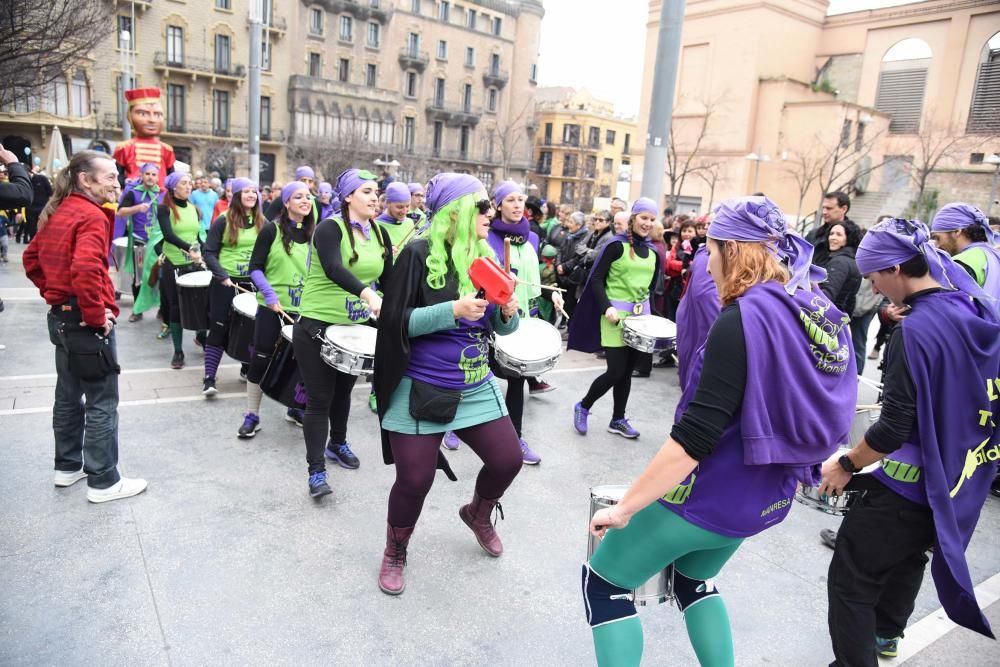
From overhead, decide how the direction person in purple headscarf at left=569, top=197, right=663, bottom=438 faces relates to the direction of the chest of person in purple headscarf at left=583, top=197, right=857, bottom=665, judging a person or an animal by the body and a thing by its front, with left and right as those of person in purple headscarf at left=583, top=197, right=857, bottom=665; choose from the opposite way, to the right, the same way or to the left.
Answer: the opposite way

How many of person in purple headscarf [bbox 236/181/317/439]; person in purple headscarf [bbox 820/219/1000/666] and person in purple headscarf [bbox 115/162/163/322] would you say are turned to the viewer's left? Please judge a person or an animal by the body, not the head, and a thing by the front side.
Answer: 1

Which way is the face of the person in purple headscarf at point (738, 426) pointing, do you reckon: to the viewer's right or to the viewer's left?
to the viewer's left

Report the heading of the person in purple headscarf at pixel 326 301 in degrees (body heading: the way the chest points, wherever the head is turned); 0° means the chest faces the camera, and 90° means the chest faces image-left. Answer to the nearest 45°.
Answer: approximately 315°

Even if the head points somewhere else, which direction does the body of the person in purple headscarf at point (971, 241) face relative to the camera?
to the viewer's left

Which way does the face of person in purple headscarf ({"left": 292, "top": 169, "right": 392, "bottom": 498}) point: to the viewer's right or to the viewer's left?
to the viewer's right

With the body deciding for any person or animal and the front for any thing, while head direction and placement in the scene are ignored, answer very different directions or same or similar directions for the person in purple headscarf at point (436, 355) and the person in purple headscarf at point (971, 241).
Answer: very different directions

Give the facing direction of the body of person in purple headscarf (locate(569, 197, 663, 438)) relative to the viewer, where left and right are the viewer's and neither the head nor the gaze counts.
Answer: facing the viewer and to the right of the viewer

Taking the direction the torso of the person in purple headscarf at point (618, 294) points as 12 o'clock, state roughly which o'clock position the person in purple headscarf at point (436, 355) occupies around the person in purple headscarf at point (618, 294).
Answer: the person in purple headscarf at point (436, 355) is roughly at 2 o'clock from the person in purple headscarf at point (618, 294).

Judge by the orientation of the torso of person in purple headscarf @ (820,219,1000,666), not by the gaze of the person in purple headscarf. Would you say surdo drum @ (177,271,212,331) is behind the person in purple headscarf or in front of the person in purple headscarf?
in front

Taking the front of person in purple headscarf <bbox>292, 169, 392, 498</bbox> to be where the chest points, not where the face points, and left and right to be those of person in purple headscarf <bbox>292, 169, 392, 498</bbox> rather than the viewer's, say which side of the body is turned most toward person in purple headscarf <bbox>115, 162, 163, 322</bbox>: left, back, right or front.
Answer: back
